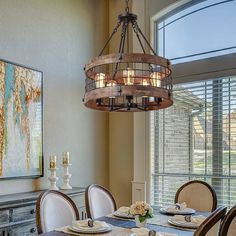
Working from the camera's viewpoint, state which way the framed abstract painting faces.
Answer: facing the viewer and to the right of the viewer

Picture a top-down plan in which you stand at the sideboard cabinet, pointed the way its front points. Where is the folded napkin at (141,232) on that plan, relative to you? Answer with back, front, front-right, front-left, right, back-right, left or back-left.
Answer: front

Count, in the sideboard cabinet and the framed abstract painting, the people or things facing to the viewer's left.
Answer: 0

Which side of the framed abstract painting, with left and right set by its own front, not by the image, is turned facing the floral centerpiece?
front

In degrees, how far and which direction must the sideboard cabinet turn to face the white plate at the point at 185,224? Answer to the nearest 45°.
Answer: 0° — it already faces it

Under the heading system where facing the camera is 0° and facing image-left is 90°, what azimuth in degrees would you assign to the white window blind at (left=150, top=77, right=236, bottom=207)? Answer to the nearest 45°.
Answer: approximately 45°

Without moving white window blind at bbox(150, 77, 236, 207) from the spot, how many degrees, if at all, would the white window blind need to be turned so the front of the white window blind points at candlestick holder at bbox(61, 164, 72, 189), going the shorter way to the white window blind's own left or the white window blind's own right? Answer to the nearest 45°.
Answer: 0° — it already faces it

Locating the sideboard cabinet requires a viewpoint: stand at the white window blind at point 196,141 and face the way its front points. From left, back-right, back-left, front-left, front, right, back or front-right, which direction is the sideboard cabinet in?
front

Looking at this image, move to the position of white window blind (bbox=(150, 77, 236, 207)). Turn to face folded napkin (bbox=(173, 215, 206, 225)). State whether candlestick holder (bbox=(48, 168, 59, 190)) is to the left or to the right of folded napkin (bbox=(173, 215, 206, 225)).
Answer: right

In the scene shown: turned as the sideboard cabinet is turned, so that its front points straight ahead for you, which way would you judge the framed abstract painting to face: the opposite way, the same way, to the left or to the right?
the same way

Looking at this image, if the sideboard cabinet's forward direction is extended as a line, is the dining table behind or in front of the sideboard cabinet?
in front

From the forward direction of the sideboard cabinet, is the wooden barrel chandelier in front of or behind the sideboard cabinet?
in front

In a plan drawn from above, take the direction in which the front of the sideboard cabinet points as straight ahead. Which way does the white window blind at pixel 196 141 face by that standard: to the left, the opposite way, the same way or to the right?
to the right
